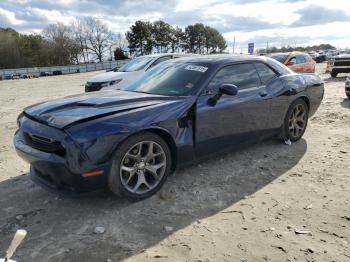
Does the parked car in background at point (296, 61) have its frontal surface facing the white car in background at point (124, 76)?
yes

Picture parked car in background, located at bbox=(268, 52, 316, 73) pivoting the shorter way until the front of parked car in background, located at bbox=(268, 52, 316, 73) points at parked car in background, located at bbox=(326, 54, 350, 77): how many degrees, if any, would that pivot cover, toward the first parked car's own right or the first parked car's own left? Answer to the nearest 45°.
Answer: approximately 180°

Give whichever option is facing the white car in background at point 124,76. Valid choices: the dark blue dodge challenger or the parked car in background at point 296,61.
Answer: the parked car in background

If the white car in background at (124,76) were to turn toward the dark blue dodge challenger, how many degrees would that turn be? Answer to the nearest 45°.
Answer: approximately 45° to its left

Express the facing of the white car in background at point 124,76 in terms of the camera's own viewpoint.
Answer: facing the viewer and to the left of the viewer

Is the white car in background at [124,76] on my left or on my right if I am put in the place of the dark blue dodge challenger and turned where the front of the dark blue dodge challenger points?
on my right

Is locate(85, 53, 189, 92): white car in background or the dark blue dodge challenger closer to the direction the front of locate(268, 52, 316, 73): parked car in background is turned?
the white car in background

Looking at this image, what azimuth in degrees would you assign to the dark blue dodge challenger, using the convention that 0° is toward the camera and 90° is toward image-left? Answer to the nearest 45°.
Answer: approximately 45°

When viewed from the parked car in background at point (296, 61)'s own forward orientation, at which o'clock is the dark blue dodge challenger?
The dark blue dodge challenger is roughly at 11 o'clock from the parked car in background.

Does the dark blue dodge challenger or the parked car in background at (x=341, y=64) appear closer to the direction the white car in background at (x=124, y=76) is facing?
the dark blue dodge challenger

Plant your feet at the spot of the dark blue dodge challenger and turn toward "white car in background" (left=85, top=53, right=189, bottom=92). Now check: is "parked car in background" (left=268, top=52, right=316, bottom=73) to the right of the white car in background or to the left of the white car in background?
right

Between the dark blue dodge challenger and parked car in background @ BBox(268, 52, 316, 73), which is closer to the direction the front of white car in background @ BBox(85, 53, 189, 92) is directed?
the dark blue dodge challenger

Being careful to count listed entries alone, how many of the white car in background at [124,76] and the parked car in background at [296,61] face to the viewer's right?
0

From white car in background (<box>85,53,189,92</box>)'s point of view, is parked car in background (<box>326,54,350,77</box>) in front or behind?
behind

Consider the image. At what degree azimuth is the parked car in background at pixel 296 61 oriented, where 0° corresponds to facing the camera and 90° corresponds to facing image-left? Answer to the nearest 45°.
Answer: approximately 45°

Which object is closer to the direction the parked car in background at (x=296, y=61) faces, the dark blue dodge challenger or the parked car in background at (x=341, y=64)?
the dark blue dodge challenger
